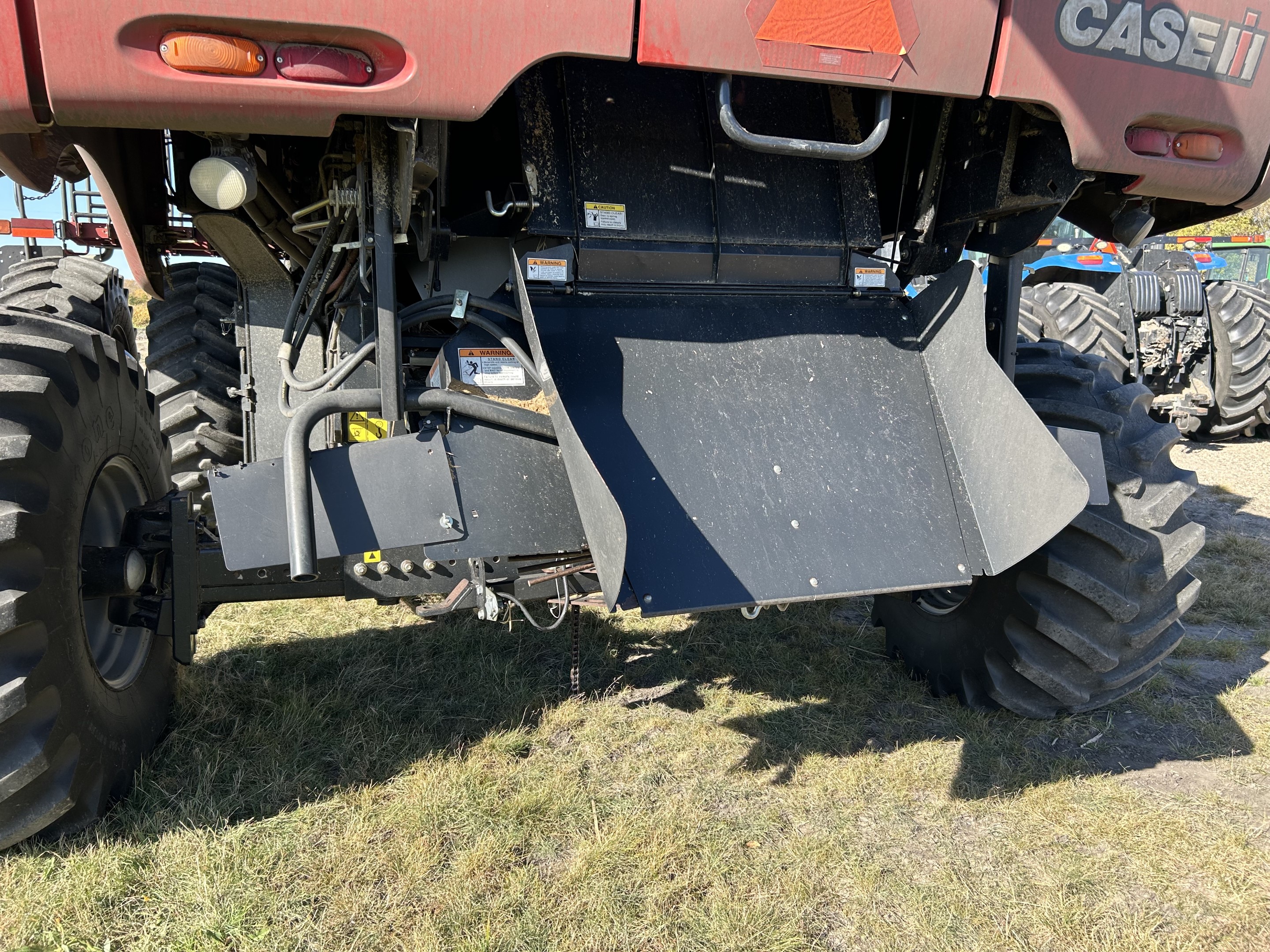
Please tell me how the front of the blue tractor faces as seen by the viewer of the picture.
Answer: facing away from the viewer and to the left of the viewer

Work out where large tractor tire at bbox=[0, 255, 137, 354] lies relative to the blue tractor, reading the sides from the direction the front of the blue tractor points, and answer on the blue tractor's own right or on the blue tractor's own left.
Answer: on the blue tractor's own left
